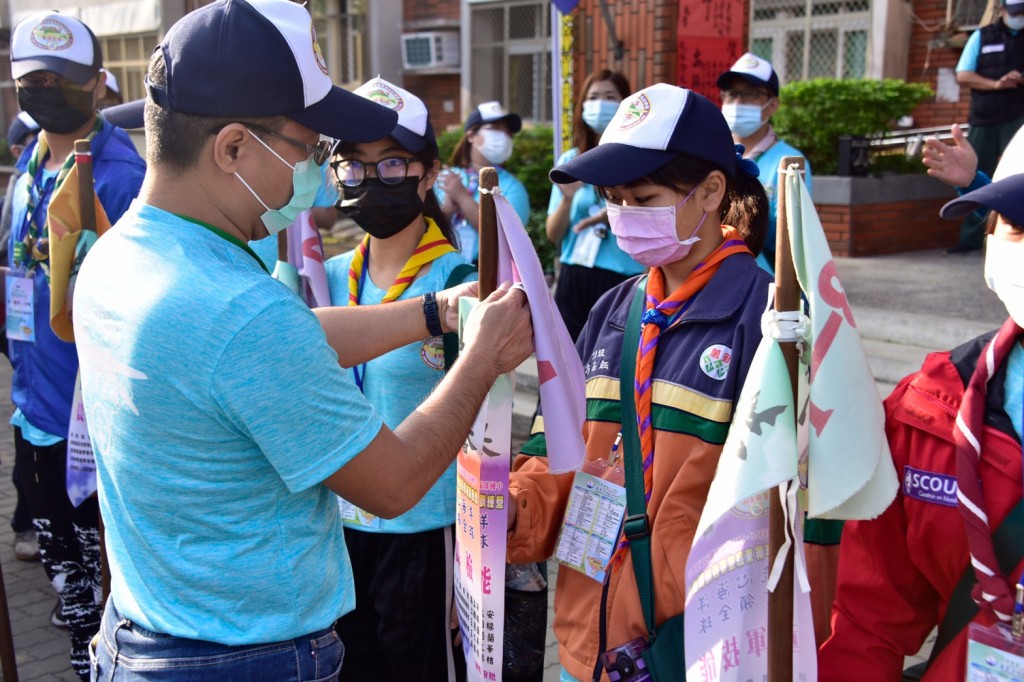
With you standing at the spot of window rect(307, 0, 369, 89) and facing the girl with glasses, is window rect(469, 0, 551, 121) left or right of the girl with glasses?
left

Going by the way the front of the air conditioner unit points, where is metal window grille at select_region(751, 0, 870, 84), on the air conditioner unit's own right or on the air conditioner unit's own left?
on the air conditioner unit's own left

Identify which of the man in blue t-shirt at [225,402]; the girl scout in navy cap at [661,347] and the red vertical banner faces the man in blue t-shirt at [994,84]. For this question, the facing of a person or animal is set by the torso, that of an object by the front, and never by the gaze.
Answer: the man in blue t-shirt at [225,402]

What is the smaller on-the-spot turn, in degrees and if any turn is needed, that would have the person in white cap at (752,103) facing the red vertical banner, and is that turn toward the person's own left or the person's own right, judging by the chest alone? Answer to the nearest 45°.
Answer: approximately 135° to the person's own right

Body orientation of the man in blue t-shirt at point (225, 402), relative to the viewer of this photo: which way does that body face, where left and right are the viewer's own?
facing away from the viewer and to the right of the viewer

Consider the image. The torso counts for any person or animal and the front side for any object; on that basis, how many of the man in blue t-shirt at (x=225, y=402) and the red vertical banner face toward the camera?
1

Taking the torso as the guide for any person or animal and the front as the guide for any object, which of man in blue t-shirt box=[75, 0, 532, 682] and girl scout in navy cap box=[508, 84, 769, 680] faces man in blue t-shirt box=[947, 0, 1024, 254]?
man in blue t-shirt box=[75, 0, 532, 682]

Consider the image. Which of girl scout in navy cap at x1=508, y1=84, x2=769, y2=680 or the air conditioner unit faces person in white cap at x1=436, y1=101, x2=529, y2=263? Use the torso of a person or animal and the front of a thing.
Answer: the air conditioner unit

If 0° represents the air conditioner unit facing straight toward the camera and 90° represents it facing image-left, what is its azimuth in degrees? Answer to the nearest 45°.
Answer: approximately 0°

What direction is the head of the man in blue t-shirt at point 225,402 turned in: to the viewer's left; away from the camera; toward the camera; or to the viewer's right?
to the viewer's right

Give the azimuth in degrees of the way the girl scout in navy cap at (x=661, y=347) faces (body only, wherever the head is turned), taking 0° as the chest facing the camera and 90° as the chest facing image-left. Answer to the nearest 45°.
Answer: approximately 45°
